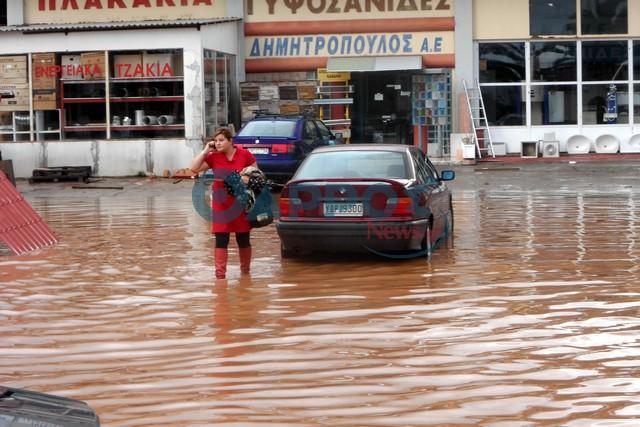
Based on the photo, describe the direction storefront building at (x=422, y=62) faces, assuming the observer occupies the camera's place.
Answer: facing the viewer

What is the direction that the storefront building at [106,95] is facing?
toward the camera

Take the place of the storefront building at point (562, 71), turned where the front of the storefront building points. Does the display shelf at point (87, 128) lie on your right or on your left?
on your right

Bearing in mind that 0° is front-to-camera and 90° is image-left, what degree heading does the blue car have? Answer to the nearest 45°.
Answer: approximately 225°

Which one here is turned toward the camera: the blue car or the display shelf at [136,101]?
the display shelf

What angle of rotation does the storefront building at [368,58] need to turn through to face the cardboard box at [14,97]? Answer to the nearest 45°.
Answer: approximately 90° to its right

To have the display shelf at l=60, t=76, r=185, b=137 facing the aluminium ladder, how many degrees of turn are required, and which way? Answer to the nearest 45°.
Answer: approximately 90° to its left

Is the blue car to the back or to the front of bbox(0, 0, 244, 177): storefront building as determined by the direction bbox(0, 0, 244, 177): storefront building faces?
to the front

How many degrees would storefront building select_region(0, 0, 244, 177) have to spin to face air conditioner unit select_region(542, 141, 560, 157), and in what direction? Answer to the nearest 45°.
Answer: approximately 90° to its left

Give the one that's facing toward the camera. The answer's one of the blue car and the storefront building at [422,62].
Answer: the storefront building

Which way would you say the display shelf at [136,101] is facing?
toward the camera

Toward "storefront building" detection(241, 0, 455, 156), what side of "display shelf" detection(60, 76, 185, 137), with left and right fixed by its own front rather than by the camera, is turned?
left

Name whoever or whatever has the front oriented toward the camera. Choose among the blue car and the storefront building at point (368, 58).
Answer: the storefront building

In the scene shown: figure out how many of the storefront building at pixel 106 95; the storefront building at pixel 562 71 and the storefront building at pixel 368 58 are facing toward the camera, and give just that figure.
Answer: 3

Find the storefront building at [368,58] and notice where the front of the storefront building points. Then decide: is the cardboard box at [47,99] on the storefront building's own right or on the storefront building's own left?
on the storefront building's own right

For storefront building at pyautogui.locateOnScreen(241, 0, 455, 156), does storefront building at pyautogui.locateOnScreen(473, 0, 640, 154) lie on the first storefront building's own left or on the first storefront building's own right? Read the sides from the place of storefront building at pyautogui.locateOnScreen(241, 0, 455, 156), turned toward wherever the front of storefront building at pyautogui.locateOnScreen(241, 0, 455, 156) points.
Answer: on the first storefront building's own left
